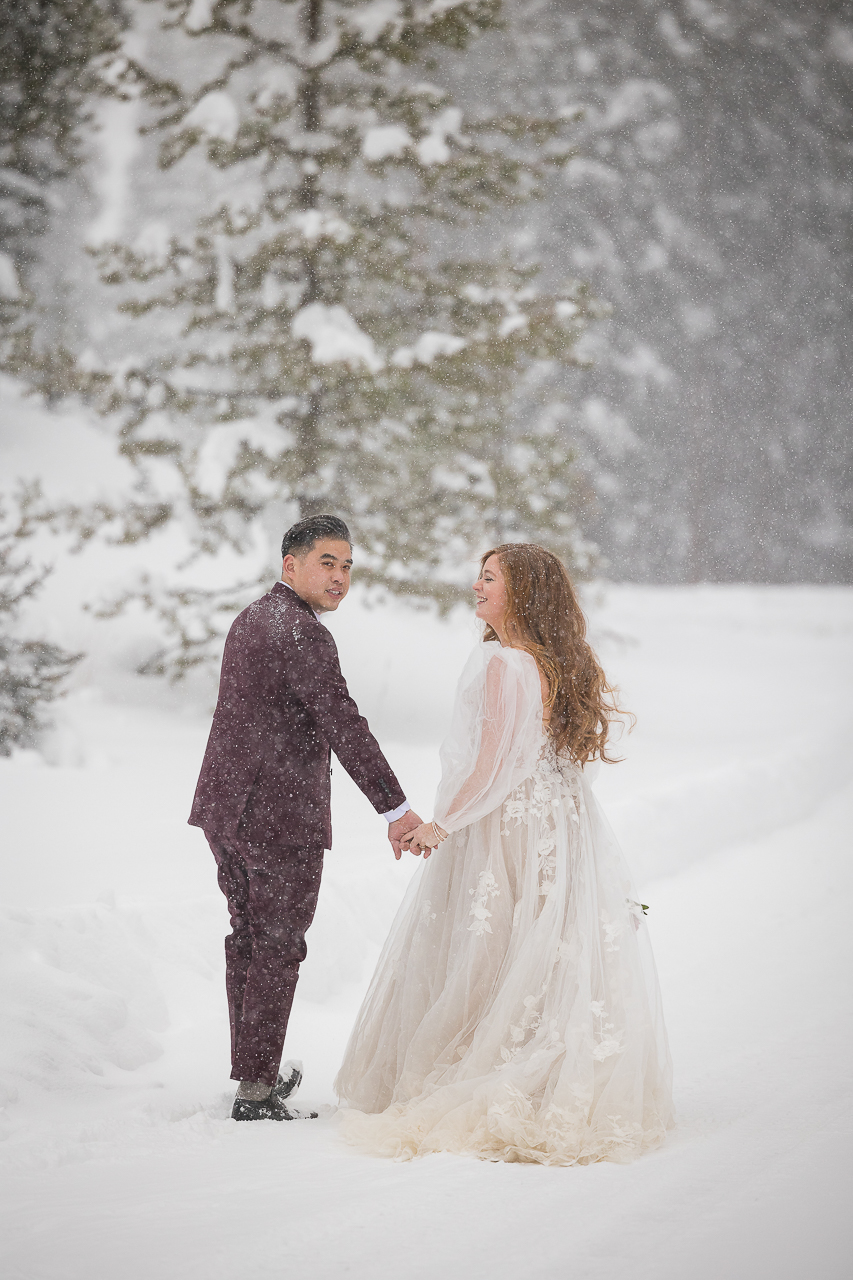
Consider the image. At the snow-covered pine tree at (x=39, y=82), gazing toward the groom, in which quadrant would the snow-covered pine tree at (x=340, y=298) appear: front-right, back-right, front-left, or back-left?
front-left

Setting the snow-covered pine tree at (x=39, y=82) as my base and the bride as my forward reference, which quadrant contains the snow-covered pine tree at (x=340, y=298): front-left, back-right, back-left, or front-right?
front-left

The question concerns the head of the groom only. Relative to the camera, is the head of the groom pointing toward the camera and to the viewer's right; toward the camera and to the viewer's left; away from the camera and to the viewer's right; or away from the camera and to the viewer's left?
toward the camera and to the viewer's right

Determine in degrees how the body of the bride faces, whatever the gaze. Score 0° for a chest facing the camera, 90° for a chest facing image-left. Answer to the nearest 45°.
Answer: approximately 135°

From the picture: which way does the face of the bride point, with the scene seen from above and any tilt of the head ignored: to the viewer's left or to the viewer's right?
to the viewer's left

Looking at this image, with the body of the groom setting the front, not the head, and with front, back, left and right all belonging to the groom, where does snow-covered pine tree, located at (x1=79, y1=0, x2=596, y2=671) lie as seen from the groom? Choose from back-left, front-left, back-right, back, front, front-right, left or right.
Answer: front-left

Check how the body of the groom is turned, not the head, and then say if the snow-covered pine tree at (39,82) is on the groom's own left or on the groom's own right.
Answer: on the groom's own left

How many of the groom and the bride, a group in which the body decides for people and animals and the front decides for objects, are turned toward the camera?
0

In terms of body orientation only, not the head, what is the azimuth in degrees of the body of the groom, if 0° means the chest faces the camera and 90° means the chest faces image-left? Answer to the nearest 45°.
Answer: approximately 225°

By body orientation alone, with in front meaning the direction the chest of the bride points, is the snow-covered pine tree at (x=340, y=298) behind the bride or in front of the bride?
in front
